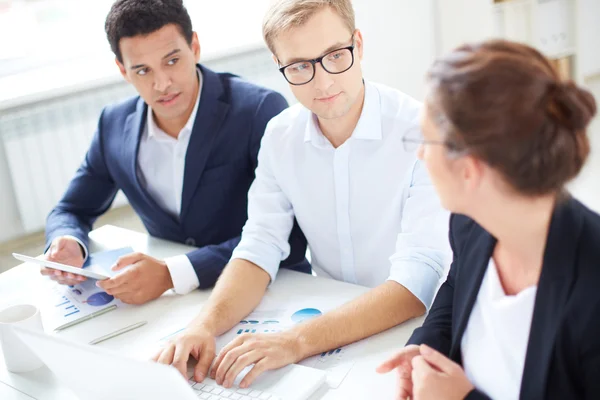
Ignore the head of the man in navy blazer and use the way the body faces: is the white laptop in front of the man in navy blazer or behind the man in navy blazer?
in front

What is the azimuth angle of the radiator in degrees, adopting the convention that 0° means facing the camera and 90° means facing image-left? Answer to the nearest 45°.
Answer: approximately 0°

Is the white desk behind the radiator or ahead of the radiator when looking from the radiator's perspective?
ahead

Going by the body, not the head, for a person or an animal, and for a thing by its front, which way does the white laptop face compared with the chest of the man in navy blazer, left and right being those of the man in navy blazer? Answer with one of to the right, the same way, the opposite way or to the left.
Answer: the opposite way

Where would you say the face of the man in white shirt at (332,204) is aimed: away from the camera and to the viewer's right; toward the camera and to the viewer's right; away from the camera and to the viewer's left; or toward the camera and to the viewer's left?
toward the camera and to the viewer's right

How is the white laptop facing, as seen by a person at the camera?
facing away from the viewer and to the right of the viewer

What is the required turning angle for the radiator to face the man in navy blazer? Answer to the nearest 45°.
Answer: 0° — it already faces them

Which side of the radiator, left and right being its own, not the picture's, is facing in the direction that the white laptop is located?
front

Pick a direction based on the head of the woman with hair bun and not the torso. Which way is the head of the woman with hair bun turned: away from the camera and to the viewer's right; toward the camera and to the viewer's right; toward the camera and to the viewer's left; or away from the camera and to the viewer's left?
away from the camera and to the viewer's left
